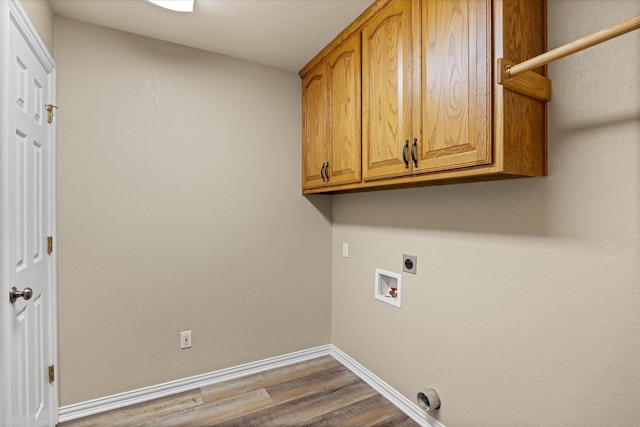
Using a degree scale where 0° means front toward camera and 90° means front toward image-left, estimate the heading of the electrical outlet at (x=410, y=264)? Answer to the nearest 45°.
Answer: approximately 45°

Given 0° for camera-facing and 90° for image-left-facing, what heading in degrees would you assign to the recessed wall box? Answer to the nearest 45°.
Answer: approximately 45°

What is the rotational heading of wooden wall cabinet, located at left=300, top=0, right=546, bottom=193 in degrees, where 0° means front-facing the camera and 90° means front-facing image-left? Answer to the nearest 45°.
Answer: approximately 45°
